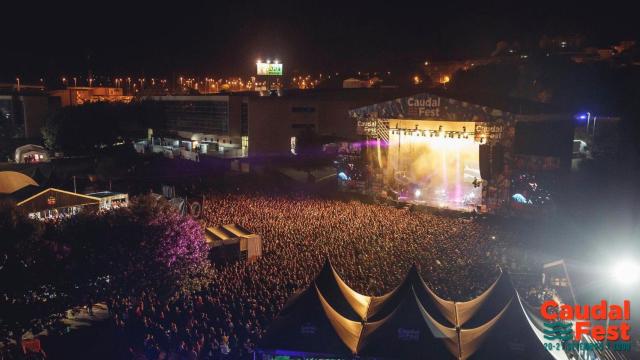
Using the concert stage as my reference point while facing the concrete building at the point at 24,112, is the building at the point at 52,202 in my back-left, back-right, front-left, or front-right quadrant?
front-left

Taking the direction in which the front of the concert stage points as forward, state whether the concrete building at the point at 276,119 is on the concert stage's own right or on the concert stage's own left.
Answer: on the concert stage's own right

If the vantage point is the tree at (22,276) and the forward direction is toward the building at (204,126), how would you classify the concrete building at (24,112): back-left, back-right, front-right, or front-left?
front-left

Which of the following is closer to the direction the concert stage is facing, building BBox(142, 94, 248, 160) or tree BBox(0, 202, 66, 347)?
the tree

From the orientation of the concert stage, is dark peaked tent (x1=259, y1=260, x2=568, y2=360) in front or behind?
in front

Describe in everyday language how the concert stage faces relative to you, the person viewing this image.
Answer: facing the viewer and to the left of the viewer

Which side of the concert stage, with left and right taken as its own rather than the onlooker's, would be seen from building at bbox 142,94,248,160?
right

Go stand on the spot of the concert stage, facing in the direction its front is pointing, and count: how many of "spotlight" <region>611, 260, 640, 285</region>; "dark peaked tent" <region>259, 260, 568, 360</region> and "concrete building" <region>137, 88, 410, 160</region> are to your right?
1

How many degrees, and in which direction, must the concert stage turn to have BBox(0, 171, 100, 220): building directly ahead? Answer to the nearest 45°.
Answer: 0° — it already faces it

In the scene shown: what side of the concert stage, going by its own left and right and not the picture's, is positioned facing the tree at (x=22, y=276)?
front

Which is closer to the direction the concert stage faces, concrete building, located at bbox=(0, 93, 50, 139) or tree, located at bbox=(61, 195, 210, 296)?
the tree

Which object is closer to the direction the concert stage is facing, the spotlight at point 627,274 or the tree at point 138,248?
the tree

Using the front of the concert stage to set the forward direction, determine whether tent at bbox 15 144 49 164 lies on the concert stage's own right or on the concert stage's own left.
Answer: on the concert stage's own right

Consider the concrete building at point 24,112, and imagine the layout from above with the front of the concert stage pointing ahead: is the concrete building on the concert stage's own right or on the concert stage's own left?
on the concert stage's own right

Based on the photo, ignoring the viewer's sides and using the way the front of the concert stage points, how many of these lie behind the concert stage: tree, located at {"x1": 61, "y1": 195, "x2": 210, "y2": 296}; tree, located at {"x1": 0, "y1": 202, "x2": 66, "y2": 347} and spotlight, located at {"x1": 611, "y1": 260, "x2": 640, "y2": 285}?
0

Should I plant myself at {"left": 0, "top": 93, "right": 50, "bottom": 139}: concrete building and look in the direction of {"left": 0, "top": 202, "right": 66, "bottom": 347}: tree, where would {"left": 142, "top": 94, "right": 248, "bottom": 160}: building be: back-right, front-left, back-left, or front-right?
front-left

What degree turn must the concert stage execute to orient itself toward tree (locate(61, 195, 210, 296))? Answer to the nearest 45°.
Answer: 0° — it already faces it
